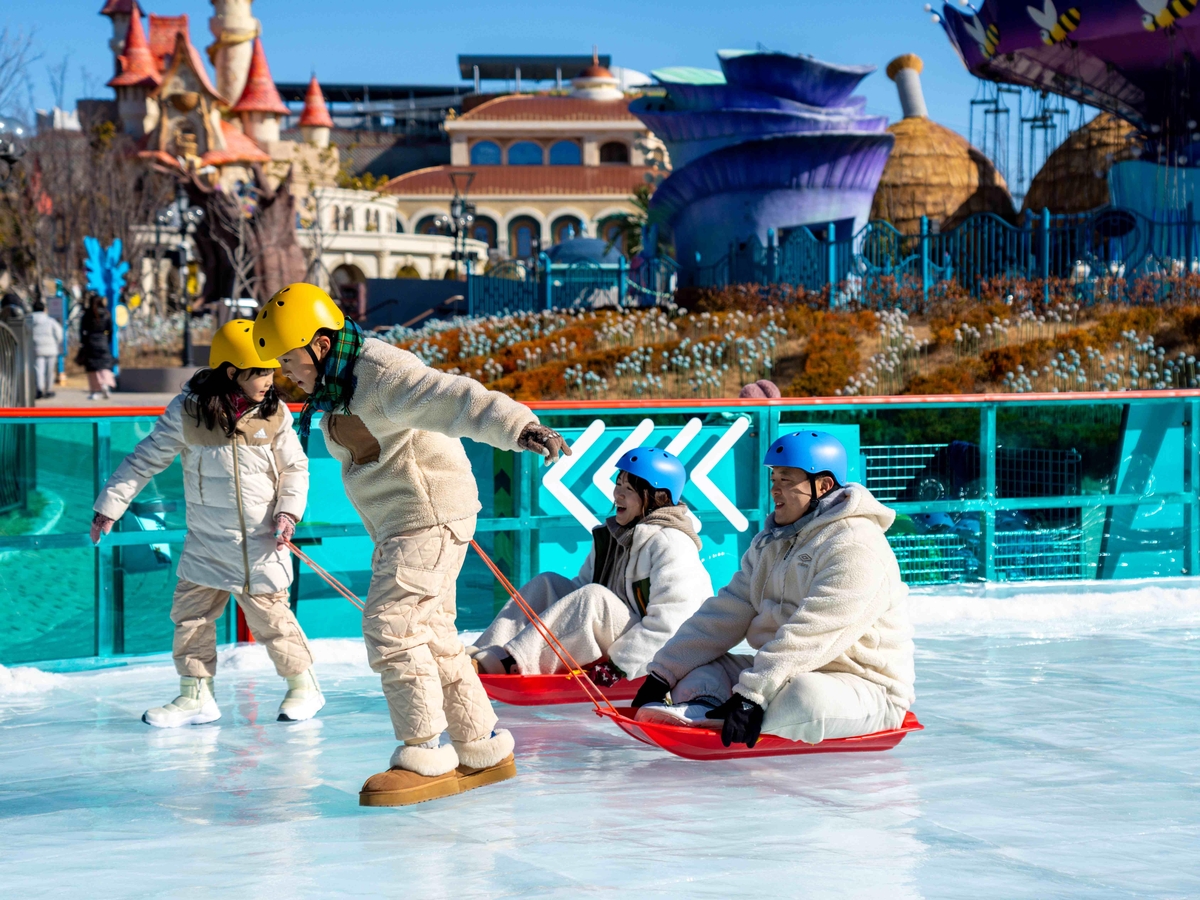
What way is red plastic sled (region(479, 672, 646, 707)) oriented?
to the viewer's left

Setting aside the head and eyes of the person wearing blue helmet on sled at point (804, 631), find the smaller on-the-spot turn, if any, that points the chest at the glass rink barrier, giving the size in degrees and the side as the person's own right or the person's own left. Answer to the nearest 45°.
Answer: approximately 135° to the person's own right

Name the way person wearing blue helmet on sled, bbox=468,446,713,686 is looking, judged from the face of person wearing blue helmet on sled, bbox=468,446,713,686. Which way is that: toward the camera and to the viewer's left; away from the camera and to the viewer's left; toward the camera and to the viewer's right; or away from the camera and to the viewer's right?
toward the camera and to the viewer's left

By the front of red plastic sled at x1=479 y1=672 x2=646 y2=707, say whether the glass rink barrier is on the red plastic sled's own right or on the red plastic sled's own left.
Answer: on the red plastic sled's own right

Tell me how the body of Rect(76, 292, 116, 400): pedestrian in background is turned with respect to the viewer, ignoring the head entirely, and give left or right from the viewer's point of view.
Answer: facing away from the viewer

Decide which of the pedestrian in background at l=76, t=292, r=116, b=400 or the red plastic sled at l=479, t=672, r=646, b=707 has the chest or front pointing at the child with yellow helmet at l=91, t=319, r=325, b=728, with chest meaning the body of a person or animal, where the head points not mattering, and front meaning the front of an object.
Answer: the red plastic sled

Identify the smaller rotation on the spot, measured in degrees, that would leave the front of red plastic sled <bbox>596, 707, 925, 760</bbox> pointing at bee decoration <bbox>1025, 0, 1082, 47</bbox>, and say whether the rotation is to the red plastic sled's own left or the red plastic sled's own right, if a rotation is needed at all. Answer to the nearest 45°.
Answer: approximately 90° to the red plastic sled's own right

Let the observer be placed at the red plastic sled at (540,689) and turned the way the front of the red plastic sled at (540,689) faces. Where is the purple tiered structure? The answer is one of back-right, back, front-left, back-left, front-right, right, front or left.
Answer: right

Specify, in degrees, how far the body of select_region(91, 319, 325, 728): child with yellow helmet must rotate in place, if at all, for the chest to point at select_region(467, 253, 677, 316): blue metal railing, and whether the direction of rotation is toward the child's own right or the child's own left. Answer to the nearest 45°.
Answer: approximately 180°

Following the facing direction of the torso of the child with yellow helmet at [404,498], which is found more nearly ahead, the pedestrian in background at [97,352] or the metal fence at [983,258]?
the pedestrian in background

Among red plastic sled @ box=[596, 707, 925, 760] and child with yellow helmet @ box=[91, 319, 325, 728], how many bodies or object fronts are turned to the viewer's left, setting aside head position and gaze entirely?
1

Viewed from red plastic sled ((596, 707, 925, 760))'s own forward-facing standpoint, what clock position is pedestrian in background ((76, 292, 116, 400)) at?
The pedestrian in background is roughly at 2 o'clock from the red plastic sled.

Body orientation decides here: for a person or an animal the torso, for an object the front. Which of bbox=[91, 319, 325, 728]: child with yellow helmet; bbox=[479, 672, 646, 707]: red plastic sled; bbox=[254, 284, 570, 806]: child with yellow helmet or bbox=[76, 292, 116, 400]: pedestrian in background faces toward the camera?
bbox=[91, 319, 325, 728]: child with yellow helmet

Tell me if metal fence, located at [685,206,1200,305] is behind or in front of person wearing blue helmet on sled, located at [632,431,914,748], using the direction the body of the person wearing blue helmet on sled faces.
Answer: behind
